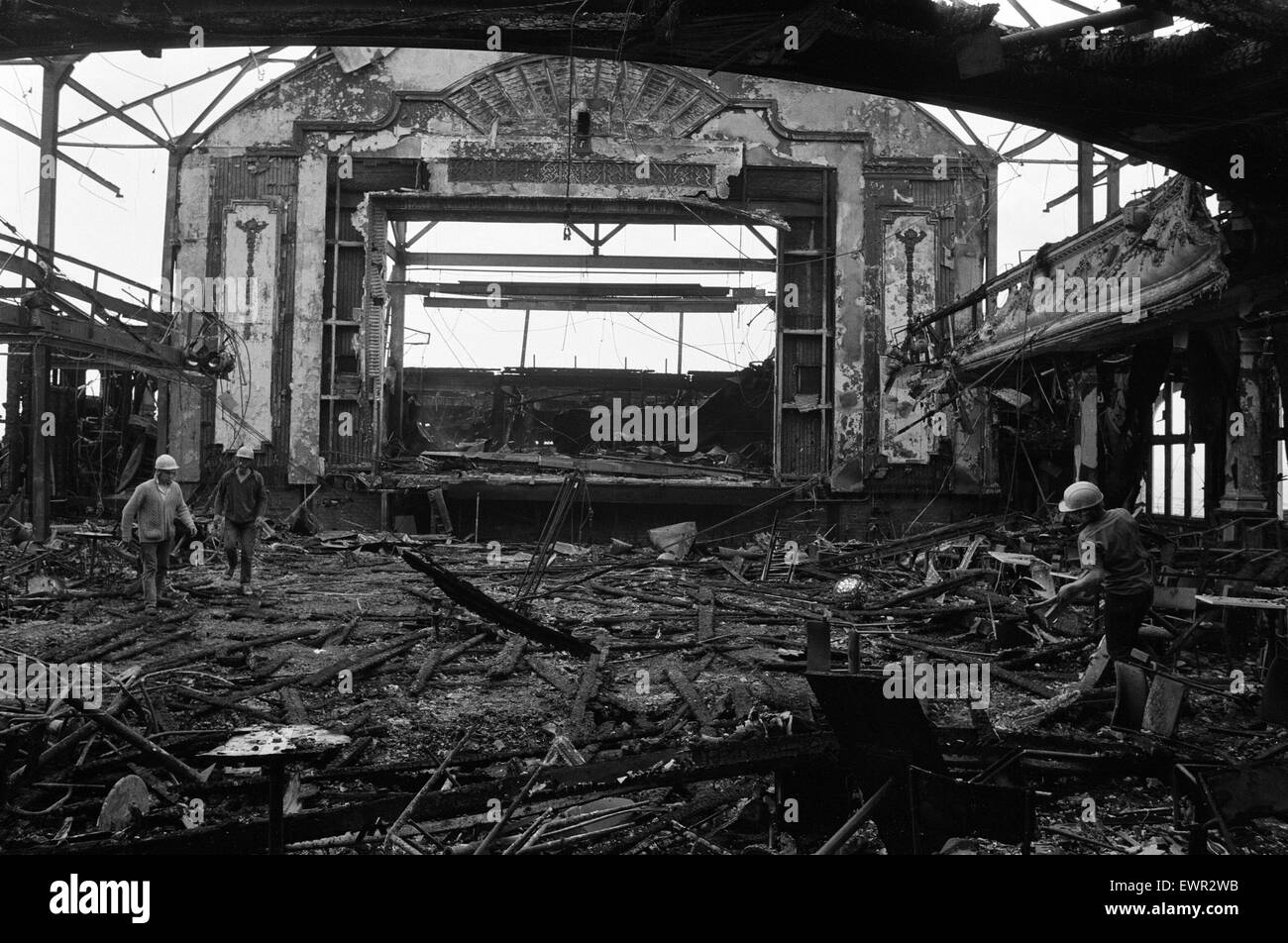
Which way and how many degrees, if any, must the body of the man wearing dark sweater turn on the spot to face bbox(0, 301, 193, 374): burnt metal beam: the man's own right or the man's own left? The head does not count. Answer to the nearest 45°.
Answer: approximately 135° to the man's own right

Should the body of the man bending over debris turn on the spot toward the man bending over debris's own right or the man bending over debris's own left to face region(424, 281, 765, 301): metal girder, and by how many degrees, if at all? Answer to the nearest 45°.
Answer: approximately 45° to the man bending over debris's own right

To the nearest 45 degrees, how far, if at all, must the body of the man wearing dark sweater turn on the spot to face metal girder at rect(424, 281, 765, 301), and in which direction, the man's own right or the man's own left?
approximately 135° to the man's own left

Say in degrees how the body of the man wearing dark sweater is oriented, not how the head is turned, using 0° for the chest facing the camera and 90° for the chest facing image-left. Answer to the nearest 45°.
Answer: approximately 0°

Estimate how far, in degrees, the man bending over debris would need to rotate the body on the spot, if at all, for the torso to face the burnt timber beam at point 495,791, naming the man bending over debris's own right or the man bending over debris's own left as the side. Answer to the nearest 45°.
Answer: approximately 45° to the man bending over debris's own left

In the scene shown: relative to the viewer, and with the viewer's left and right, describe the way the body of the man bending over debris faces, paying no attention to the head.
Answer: facing to the left of the viewer

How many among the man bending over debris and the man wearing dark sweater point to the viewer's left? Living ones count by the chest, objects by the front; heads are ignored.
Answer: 1

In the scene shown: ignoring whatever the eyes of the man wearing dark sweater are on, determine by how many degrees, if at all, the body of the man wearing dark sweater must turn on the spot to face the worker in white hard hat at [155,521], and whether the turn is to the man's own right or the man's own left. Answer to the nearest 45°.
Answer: approximately 45° to the man's own right
